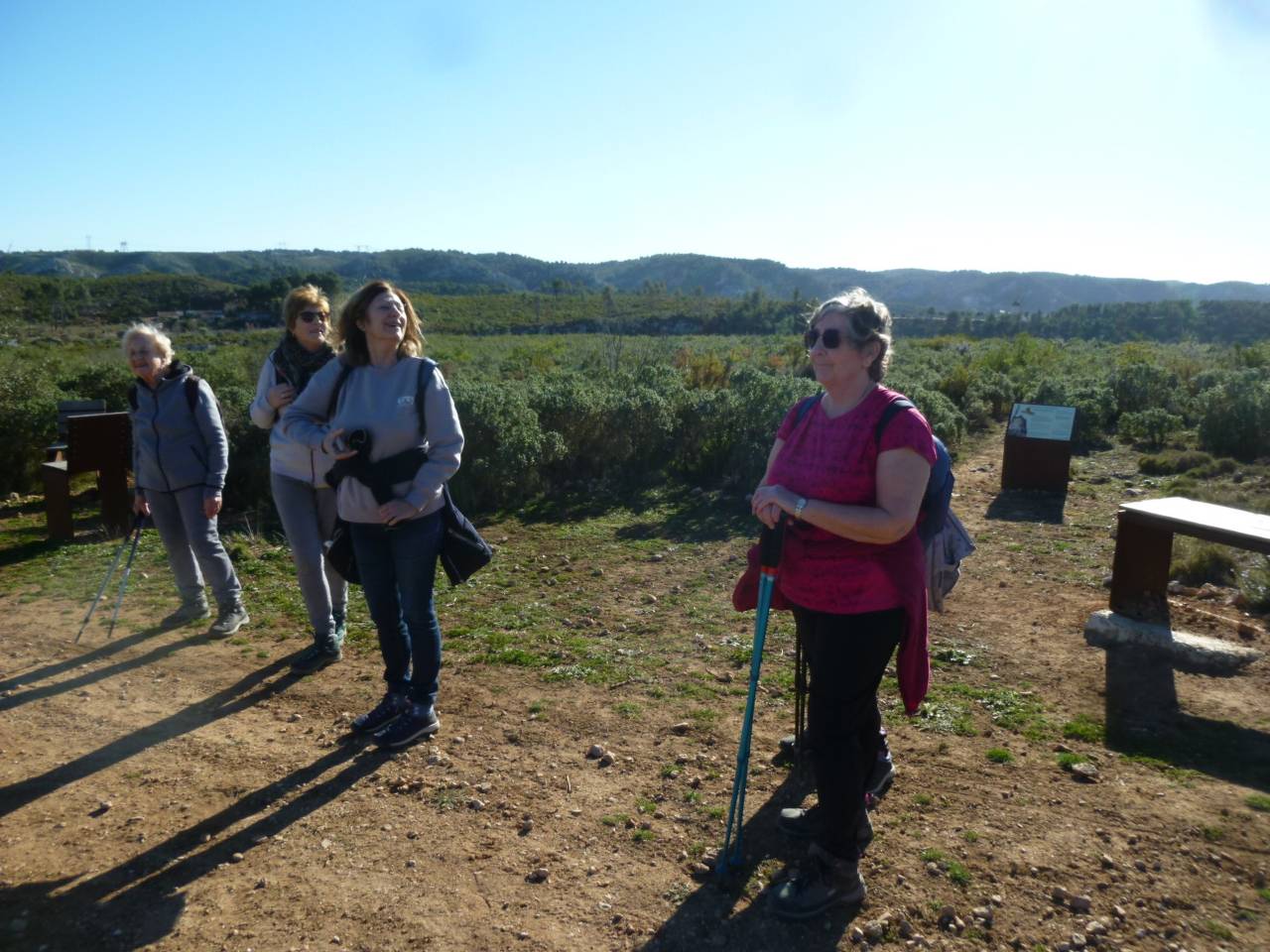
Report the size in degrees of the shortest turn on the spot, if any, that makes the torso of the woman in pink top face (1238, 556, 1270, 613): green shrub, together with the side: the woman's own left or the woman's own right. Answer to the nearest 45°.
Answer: approximately 180°

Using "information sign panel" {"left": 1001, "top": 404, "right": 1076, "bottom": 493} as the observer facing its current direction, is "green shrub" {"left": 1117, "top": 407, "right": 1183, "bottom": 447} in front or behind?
behind

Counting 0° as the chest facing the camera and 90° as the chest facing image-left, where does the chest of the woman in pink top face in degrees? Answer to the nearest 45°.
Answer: approximately 45°

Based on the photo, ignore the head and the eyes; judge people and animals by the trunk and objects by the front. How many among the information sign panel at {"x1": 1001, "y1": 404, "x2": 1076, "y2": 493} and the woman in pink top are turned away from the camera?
0

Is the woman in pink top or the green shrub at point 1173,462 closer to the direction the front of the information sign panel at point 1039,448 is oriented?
the woman in pink top

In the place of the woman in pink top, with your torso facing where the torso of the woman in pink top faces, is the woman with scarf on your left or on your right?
on your right

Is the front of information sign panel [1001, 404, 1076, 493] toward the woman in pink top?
yes

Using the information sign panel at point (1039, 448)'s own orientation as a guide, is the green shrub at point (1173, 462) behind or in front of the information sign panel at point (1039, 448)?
behind

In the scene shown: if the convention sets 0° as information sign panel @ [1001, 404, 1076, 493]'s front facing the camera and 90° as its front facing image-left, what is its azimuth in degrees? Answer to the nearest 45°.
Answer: approximately 0°

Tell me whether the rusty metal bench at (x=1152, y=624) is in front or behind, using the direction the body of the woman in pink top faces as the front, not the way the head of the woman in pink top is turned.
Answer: behind

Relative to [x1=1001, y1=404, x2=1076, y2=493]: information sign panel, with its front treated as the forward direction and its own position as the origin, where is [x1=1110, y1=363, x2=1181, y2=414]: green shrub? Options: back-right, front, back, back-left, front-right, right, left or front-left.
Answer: back
